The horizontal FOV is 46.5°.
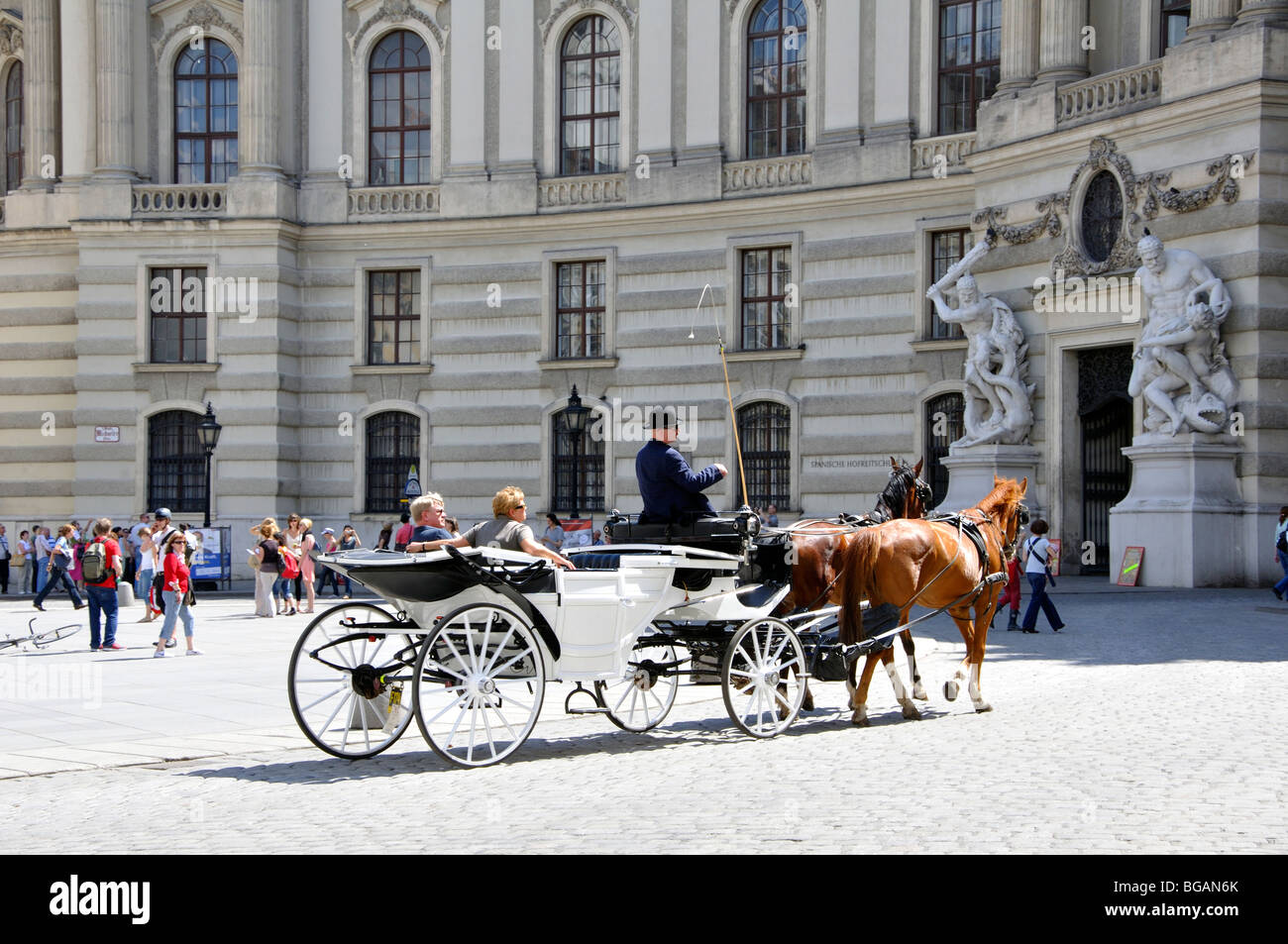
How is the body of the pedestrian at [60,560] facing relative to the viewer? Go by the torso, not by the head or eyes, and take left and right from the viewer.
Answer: facing to the right of the viewer

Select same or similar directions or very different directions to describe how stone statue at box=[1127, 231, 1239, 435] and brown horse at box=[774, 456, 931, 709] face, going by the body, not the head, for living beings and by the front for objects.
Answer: very different directions

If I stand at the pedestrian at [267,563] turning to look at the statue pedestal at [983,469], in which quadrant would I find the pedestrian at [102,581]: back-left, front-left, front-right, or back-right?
back-right

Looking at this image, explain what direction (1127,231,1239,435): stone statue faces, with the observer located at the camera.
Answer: facing the viewer and to the left of the viewer

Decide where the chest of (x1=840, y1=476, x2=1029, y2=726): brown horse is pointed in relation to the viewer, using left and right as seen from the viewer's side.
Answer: facing away from the viewer and to the right of the viewer

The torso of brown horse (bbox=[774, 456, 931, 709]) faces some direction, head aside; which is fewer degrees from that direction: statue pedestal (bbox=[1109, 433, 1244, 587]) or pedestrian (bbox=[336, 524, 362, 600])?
the statue pedestal

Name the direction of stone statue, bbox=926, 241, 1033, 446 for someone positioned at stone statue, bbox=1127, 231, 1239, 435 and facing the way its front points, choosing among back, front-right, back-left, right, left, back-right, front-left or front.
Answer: right

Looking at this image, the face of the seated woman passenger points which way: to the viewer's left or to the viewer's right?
to the viewer's right

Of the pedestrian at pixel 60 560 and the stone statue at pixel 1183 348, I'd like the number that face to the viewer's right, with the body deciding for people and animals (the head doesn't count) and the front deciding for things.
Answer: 1

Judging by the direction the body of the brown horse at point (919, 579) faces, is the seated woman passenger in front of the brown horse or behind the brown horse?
behind

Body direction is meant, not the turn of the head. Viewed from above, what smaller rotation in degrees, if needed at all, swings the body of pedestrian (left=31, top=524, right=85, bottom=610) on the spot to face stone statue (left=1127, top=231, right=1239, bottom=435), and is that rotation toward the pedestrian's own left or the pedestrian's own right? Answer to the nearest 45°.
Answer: approximately 45° to the pedestrian's own right
